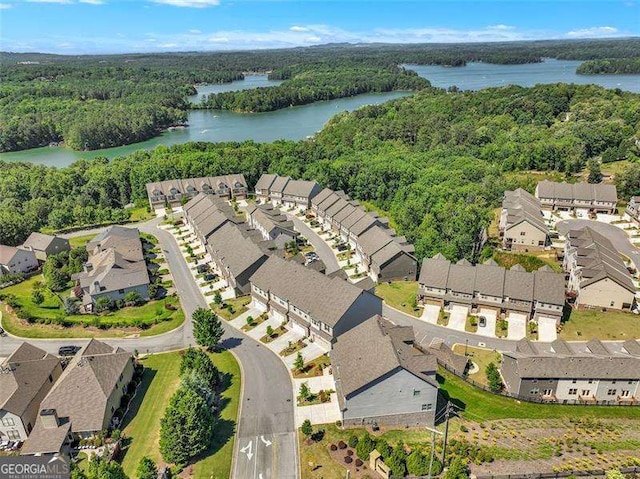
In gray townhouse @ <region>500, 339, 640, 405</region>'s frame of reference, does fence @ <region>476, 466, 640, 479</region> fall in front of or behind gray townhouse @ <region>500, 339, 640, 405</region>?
behind

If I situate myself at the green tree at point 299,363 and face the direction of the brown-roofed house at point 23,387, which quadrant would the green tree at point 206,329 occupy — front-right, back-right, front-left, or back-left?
front-right

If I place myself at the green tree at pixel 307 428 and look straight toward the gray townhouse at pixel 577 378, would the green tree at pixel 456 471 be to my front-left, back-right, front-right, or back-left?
front-right

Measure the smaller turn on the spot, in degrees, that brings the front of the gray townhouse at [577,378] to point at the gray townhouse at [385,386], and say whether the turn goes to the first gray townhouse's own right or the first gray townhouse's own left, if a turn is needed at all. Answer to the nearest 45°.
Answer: approximately 135° to the first gray townhouse's own left

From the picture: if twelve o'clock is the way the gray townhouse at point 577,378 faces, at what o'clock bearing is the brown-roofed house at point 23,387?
the brown-roofed house at point 23,387 is roughly at 8 o'clock from the gray townhouse at point 577,378.

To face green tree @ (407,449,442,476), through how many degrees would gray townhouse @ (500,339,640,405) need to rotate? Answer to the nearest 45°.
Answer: approximately 135° to its left

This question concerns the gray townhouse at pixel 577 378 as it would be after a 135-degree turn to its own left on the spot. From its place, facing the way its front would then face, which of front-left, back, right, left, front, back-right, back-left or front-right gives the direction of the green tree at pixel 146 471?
front

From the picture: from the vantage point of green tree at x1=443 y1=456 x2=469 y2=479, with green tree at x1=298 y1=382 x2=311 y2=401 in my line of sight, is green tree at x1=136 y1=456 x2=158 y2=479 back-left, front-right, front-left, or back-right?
front-left

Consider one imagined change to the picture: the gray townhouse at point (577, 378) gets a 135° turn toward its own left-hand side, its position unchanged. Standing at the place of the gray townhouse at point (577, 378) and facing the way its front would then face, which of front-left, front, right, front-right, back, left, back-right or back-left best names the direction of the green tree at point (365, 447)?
front

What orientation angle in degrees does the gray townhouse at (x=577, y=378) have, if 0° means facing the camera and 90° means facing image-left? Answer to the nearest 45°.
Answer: approximately 180°

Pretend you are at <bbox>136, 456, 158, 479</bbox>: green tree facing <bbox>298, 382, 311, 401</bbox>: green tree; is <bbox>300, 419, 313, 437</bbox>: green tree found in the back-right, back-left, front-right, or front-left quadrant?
front-right

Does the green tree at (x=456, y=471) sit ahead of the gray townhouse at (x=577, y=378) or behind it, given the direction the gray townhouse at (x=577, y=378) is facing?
behind

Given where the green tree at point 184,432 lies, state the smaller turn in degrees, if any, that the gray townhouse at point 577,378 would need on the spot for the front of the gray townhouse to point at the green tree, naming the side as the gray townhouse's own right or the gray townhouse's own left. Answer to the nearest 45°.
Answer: approximately 135° to the gray townhouse's own left
